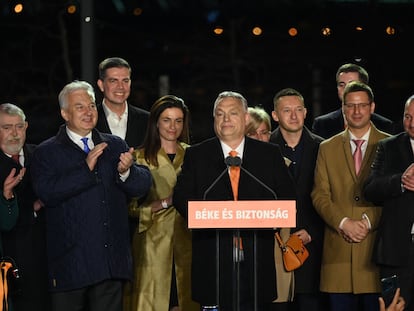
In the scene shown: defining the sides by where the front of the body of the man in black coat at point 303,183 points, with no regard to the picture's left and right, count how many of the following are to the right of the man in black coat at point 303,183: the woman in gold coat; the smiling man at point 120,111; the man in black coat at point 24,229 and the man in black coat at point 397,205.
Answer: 3

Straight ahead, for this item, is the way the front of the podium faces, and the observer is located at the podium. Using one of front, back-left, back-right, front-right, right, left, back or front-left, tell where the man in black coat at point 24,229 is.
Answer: back-right

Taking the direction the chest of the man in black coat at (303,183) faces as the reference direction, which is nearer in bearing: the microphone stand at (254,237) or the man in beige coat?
the microphone stand

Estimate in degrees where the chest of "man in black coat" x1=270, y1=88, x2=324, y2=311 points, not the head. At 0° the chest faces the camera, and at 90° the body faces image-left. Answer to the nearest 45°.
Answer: approximately 0°
